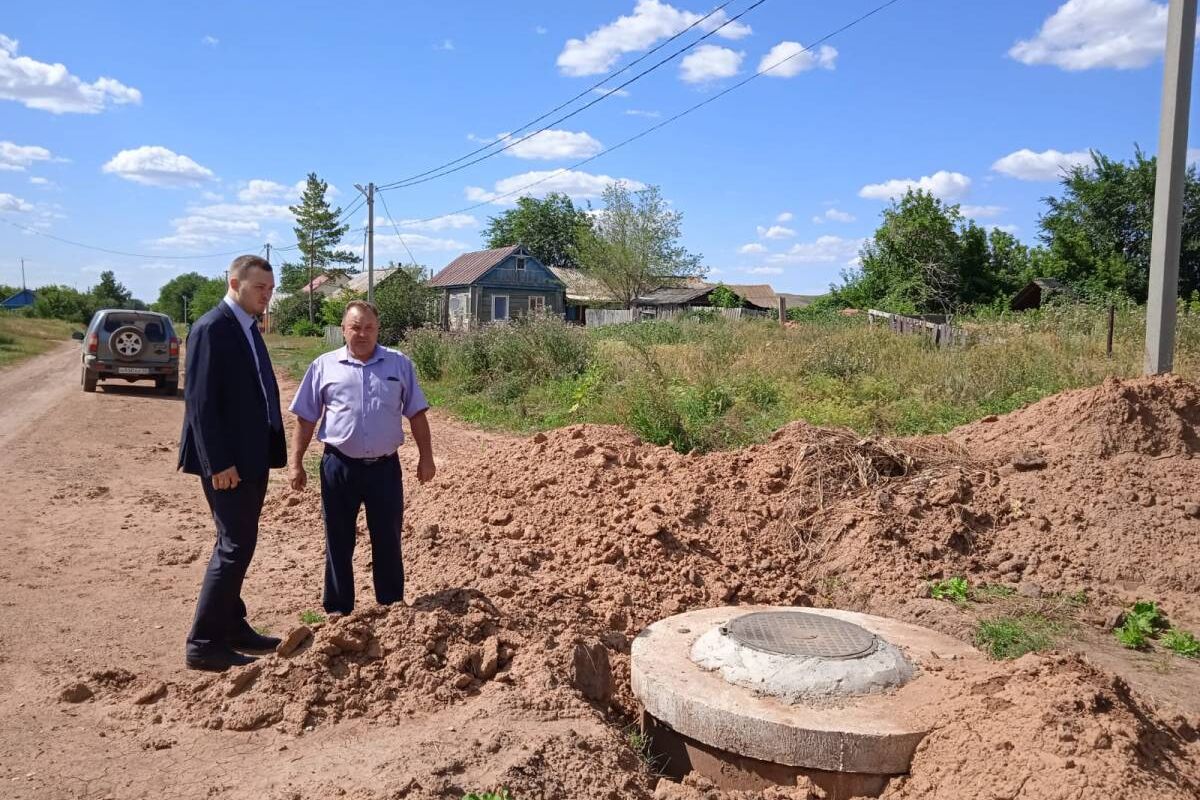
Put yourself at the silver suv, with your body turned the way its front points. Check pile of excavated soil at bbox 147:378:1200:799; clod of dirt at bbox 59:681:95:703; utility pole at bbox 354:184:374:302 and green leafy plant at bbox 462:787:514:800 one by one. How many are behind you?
3

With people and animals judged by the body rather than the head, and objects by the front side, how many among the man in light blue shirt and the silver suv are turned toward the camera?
1

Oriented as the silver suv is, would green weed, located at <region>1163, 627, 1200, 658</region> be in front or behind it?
behind

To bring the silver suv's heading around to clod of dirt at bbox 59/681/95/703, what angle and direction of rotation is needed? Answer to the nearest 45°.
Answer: approximately 180°

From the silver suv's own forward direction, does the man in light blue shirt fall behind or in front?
behind

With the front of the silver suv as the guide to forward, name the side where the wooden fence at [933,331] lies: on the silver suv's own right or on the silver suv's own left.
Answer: on the silver suv's own right

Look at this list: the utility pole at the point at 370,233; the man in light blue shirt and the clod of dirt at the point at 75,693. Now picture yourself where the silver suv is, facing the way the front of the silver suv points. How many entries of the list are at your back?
2

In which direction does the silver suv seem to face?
away from the camera

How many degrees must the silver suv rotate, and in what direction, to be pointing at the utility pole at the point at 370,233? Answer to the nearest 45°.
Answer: approximately 45° to its right

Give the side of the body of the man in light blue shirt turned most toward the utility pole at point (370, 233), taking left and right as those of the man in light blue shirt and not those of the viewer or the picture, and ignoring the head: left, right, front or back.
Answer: back

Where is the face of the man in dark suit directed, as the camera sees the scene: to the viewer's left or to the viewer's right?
to the viewer's right

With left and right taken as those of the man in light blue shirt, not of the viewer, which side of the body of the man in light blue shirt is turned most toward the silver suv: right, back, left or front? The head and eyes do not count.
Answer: back

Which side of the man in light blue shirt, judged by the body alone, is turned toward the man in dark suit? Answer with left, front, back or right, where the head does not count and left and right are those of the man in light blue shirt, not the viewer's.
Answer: right

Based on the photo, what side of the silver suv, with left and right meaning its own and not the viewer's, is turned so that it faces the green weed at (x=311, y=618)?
back

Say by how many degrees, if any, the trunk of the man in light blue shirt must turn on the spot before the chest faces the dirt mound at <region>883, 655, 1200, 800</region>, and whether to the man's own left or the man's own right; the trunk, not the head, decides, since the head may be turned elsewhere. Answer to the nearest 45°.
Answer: approximately 45° to the man's own left

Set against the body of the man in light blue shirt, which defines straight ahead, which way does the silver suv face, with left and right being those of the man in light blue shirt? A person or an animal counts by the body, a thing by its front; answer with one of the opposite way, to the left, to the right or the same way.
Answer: the opposite way

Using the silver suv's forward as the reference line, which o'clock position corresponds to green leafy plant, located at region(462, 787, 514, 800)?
The green leafy plant is roughly at 6 o'clock from the silver suv.
